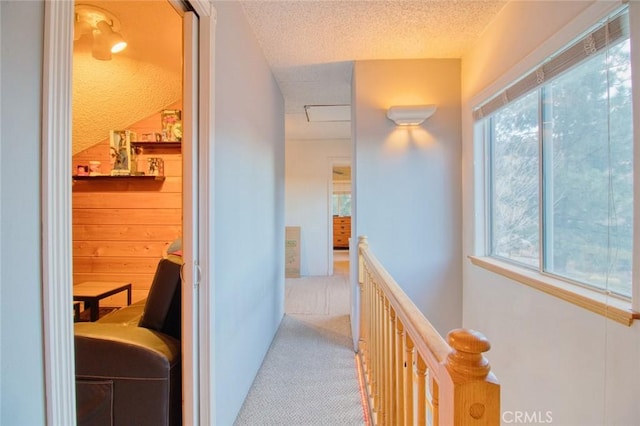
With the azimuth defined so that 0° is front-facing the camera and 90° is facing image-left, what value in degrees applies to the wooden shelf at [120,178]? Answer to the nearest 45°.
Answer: approximately 0°

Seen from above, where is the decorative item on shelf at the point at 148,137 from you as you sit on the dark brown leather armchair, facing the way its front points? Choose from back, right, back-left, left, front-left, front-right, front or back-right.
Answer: right

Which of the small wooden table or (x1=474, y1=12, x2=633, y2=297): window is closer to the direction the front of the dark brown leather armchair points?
the small wooden table

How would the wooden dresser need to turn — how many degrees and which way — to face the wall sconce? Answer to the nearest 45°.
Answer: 0° — it already faces it

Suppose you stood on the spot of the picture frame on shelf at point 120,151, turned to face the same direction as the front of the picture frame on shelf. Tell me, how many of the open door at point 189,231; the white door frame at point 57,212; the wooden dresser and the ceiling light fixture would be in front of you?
3

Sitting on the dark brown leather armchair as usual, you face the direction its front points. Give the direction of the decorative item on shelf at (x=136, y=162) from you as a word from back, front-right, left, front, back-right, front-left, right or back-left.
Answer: right

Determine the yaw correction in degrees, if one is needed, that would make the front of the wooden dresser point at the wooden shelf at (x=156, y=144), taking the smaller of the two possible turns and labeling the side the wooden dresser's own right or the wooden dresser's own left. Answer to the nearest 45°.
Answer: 0° — it already faces it

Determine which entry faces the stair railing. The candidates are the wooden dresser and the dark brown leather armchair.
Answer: the wooden dresser

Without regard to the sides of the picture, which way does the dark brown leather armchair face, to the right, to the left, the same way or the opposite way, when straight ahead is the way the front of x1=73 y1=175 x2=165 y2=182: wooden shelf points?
to the right

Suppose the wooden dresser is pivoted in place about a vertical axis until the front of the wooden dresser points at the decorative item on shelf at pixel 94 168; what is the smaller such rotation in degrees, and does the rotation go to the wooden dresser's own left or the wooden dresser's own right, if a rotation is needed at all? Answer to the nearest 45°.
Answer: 0° — it already faces it

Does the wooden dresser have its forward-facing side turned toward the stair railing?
yes

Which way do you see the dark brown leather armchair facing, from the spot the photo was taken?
facing to the left of the viewer

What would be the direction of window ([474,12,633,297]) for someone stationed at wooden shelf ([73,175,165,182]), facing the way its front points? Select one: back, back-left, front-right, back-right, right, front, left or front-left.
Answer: front-left
